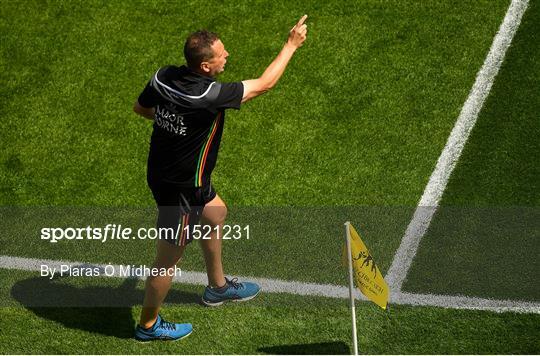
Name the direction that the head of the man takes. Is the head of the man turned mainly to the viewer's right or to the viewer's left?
to the viewer's right

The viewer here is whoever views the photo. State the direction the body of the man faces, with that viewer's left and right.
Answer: facing away from the viewer and to the right of the viewer
